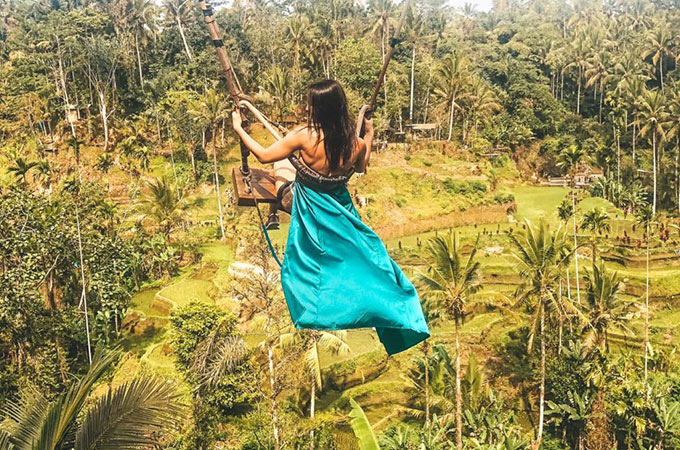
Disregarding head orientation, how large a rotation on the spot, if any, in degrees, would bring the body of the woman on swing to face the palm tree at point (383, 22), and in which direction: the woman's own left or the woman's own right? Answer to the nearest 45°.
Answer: approximately 45° to the woman's own right

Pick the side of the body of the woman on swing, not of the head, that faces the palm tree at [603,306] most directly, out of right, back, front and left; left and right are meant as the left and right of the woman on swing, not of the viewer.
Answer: right

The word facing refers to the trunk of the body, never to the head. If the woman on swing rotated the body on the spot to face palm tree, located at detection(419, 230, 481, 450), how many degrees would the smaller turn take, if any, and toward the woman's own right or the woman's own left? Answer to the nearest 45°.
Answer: approximately 45° to the woman's own right

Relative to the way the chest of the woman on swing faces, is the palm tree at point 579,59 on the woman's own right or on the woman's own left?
on the woman's own right

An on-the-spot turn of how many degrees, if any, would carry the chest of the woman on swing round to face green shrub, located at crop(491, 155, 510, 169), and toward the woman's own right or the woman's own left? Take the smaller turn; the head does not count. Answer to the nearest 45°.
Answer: approximately 45° to the woman's own right

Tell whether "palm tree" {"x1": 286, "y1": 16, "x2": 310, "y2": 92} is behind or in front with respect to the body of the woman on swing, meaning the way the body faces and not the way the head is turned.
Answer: in front

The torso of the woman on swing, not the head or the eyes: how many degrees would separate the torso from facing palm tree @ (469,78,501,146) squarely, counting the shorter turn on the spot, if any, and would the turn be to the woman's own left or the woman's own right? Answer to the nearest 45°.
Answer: approximately 45° to the woman's own right

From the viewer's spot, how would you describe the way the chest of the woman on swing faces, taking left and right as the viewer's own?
facing away from the viewer and to the left of the viewer

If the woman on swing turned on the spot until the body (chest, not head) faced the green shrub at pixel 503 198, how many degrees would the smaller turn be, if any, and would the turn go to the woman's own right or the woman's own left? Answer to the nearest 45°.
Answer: approximately 45° to the woman's own right

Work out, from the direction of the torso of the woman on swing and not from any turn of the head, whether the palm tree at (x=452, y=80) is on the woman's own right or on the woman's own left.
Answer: on the woman's own right
